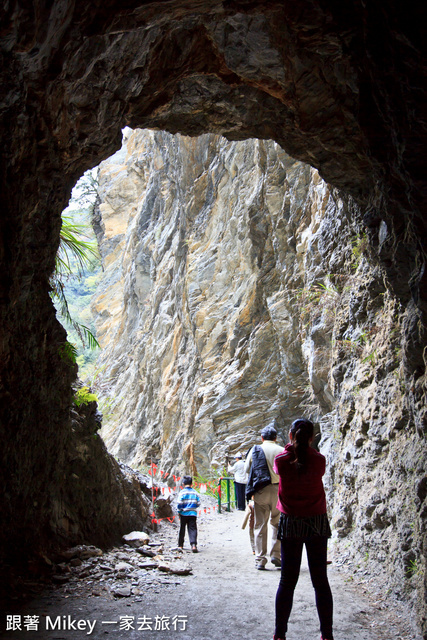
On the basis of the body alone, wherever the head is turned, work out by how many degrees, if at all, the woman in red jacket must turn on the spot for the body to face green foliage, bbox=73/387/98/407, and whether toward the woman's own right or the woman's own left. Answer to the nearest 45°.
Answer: approximately 45° to the woman's own left

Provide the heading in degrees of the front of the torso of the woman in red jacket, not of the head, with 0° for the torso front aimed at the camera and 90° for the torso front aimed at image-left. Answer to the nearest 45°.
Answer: approximately 180°

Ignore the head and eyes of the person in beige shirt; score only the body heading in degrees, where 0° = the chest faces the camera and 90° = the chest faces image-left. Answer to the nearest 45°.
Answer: approximately 180°

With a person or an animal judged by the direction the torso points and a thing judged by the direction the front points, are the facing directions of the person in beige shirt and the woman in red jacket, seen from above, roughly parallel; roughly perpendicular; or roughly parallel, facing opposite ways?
roughly parallel

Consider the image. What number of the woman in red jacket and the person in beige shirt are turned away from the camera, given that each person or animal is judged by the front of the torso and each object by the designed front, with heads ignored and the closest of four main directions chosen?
2

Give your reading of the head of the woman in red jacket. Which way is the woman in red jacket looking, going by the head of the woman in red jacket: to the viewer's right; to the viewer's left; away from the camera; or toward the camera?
away from the camera

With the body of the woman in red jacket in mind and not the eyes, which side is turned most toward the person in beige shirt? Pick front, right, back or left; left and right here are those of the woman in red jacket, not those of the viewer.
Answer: front

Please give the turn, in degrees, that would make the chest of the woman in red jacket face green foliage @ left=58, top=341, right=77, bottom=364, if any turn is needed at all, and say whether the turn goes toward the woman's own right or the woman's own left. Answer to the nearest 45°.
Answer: approximately 45° to the woman's own left

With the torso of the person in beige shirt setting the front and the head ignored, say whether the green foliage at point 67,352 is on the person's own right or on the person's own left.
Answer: on the person's own left
